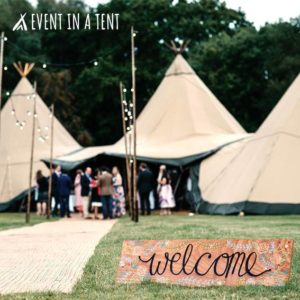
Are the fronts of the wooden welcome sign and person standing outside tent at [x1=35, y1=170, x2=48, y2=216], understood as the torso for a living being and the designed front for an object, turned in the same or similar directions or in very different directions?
very different directions

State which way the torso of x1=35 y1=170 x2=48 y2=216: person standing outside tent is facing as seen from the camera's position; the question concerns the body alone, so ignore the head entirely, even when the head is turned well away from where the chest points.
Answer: away from the camera

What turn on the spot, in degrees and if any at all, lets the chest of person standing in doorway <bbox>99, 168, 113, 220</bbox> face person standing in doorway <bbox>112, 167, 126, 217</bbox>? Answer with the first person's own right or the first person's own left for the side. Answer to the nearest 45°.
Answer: approximately 90° to the first person's own right

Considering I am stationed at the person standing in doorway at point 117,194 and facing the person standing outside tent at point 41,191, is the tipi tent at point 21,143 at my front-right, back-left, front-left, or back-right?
front-right

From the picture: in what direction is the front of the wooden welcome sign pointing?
toward the camera

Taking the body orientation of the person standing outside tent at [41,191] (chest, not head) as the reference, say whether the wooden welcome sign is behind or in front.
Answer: behind

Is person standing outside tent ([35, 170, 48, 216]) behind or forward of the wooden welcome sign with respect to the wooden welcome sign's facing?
behind

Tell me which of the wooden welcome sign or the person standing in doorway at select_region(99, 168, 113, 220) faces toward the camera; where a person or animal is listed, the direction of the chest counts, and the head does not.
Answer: the wooden welcome sign

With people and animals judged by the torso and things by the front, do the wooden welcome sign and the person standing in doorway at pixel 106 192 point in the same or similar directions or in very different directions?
very different directions
